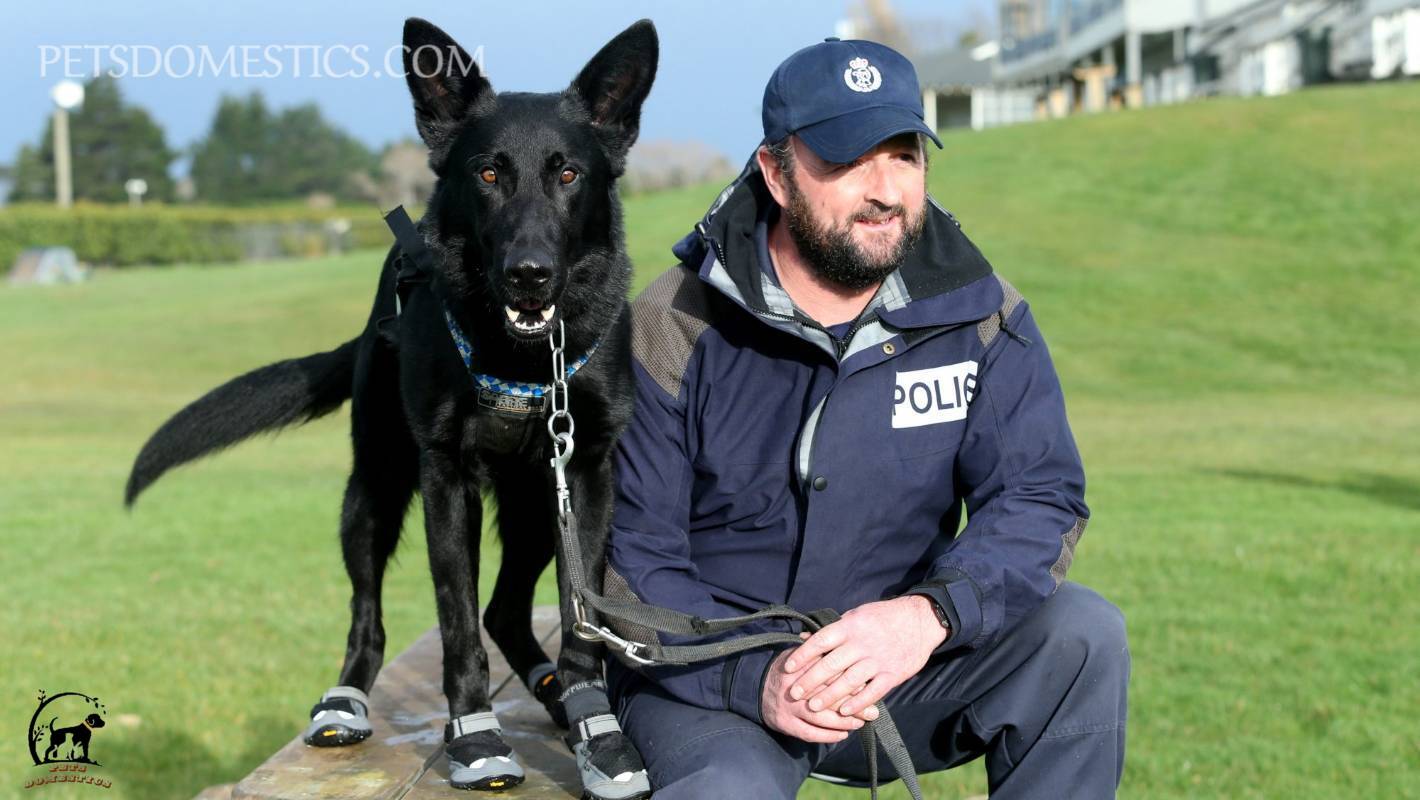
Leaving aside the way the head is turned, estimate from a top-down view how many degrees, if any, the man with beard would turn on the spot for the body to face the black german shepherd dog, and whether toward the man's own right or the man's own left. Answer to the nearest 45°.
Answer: approximately 90° to the man's own right

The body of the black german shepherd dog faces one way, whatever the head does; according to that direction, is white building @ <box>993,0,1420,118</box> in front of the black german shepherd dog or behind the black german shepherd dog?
behind

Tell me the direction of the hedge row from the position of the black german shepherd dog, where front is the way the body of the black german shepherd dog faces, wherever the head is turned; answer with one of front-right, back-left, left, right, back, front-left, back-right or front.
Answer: back

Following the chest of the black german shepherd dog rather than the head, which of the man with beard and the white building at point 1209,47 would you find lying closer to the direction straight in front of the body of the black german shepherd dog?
the man with beard

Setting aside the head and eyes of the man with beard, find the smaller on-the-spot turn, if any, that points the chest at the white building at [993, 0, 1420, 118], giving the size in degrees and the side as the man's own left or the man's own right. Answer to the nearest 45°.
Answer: approximately 180°

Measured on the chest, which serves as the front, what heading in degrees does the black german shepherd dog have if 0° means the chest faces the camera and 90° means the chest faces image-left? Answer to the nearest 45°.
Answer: approximately 0°

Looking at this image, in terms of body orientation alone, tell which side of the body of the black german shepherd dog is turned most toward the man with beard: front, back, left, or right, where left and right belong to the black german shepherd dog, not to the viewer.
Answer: left

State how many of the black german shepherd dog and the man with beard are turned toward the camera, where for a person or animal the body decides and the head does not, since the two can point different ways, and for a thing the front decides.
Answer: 2

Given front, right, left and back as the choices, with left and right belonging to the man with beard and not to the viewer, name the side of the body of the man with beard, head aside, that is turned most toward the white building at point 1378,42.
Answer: back

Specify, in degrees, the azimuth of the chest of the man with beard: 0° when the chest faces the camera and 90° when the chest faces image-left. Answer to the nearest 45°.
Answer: approximately 0°

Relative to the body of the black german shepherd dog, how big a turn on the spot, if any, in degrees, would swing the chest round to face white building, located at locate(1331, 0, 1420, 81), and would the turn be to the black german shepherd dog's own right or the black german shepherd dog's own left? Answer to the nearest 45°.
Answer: approximately 135° to the black german shepherd dog's own left

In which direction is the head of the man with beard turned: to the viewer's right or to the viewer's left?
to the viewer's right

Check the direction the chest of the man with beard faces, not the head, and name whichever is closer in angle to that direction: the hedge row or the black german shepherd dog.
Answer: the black german shepherd dog
